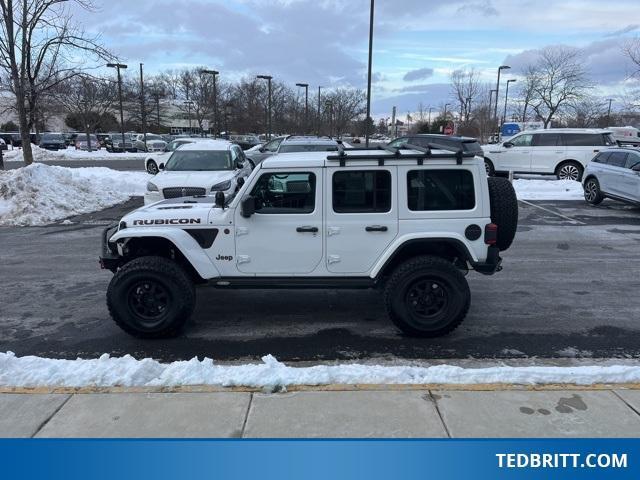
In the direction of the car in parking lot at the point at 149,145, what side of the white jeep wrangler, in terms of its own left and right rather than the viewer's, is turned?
right

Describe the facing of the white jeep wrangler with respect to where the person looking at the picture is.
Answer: facing to the left of the viewer

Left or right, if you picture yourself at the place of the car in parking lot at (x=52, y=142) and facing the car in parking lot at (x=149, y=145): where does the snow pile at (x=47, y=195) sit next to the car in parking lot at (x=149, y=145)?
right

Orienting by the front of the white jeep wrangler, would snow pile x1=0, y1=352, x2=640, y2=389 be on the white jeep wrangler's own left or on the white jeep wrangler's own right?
on the white jeep wrangler's own left

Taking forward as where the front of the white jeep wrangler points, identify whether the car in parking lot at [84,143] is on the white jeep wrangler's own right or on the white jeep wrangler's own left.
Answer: on the white jeep wrangler's own right

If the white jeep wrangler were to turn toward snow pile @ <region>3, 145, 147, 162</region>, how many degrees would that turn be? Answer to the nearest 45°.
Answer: approximately 45° to its right

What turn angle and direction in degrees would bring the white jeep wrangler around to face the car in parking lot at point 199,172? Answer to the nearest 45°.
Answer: approximately 90° to its right
